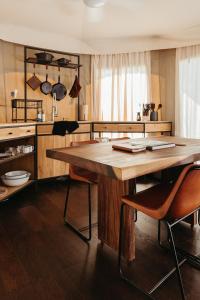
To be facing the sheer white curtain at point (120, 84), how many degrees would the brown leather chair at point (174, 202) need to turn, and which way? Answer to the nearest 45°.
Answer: approximately 45° to its right

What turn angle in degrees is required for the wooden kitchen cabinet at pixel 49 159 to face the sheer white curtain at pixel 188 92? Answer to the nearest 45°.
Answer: approximately 90° to its left

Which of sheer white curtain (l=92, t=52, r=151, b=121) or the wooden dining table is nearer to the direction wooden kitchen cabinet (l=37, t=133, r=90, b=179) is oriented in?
the wooden dining table

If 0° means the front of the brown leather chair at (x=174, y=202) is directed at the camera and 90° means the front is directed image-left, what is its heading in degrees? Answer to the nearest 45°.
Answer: approximately 135°
